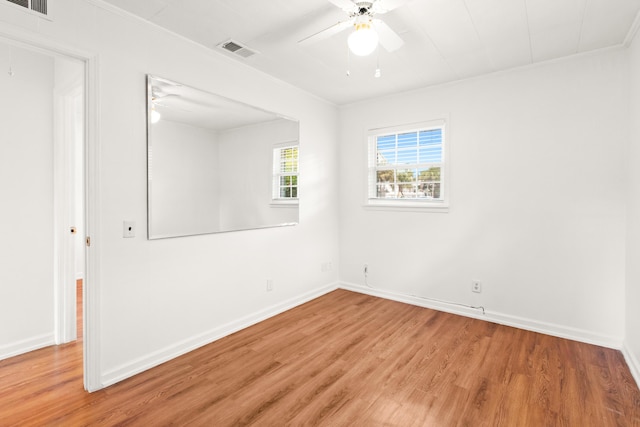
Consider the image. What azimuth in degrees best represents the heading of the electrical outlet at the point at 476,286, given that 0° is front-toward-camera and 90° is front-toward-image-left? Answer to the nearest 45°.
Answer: approximately 0°

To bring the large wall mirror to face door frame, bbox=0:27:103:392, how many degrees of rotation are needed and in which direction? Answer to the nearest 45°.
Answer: approximately 90° to its right

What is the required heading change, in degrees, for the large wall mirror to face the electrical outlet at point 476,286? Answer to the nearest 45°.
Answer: approximately 45° to its left

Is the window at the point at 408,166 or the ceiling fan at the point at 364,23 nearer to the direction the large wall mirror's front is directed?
the ceiling fan

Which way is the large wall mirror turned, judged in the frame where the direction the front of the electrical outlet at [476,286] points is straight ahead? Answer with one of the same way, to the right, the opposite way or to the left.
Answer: to the left

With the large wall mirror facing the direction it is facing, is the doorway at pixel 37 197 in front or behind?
behind

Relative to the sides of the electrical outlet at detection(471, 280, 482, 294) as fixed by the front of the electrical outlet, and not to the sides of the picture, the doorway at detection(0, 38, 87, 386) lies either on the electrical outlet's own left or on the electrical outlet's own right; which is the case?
on the electrical outlet's own right

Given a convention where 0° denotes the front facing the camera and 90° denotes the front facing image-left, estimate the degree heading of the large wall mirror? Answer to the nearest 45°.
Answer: approximately 315°

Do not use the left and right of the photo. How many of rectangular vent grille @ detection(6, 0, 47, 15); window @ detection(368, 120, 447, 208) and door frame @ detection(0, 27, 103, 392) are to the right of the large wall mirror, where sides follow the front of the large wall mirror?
2
